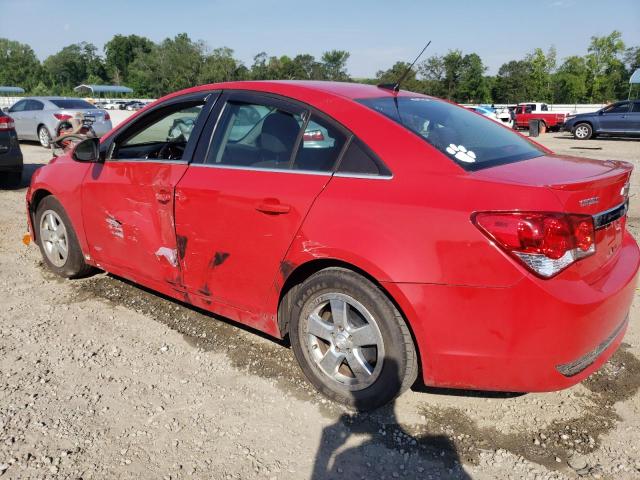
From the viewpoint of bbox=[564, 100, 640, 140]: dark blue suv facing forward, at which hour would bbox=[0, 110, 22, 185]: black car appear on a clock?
bbox=[0, 110, 22, 185]: black car is roughly at 10 o'clock from bbox=[564, 100, 640, 140]: dark blue suv.

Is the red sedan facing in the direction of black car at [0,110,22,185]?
yes

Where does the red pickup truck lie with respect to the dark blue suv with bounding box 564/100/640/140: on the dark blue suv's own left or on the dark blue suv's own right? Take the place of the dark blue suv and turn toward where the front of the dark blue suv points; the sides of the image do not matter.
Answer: on the dark blue suv's own right

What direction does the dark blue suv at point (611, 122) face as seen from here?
to the viewer's left

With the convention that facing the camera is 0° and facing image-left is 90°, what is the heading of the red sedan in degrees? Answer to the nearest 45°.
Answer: approximately 135°

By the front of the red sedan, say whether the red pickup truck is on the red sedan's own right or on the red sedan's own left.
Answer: on the red sedan's own right

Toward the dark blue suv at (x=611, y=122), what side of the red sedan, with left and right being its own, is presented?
right

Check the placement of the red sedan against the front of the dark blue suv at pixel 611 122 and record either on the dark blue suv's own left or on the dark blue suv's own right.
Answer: on the dark blue suv's own left

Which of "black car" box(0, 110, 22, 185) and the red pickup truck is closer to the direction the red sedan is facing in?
the black car
